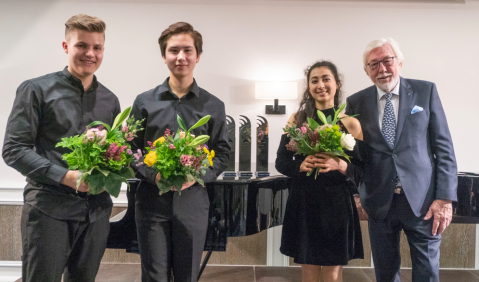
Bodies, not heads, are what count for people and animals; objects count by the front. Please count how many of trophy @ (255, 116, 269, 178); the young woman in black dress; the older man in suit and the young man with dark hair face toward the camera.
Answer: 4

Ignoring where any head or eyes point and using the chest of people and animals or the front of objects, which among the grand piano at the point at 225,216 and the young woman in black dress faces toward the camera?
the young woman in black dress

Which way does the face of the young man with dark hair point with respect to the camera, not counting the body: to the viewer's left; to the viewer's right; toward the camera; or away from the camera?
toward the camera

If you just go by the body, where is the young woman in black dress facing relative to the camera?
toward the camera

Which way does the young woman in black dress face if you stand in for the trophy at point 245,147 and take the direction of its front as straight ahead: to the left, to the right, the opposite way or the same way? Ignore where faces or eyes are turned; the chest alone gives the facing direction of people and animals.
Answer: the same way

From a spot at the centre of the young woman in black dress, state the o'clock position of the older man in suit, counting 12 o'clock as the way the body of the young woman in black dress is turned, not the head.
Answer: The older man in suit is roughly at 9 o'clock from the young woman in black dress.

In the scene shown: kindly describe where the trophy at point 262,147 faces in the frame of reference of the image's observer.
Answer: facing the viewer

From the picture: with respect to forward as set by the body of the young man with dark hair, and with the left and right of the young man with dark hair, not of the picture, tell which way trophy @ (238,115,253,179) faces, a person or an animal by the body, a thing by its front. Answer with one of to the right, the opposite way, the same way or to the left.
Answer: the same way

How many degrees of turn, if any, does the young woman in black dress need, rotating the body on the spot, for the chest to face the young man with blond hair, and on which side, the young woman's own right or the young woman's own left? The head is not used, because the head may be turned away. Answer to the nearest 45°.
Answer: approximately 45° to the young woman's own right

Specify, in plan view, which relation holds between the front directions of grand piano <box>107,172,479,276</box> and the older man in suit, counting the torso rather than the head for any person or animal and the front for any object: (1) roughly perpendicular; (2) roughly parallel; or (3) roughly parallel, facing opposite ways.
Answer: roughly perpendicular

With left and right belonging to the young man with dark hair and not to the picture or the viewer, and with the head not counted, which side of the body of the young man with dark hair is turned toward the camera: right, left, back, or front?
front

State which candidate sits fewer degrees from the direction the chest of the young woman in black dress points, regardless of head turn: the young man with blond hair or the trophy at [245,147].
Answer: the young man with blond hair

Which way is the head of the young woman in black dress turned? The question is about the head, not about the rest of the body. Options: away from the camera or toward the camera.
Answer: toward the camera

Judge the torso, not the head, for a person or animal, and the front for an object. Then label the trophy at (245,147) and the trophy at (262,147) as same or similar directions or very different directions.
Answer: same or similar directions

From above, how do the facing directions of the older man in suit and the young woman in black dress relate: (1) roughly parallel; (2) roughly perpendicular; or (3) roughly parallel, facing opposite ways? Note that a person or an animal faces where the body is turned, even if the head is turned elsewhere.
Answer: roughly parallel
